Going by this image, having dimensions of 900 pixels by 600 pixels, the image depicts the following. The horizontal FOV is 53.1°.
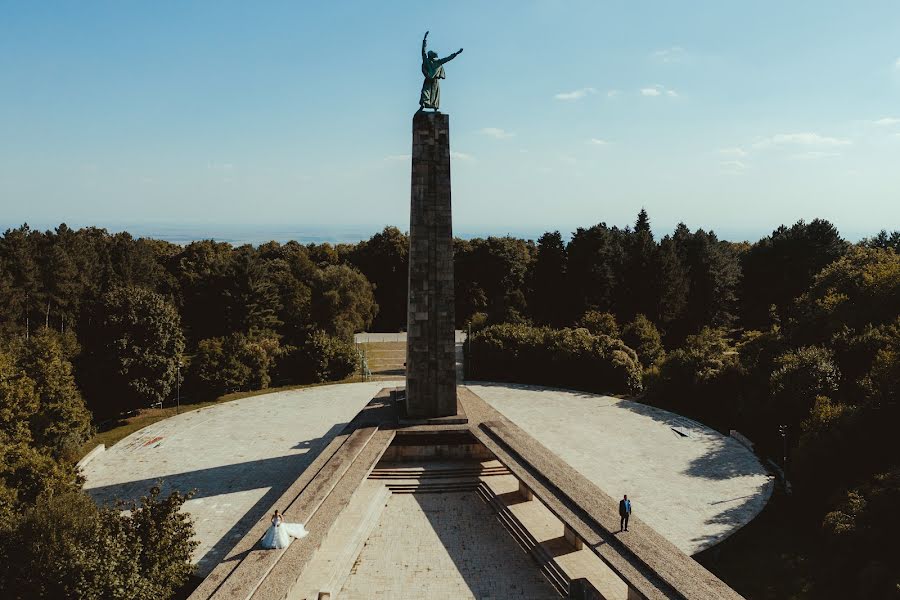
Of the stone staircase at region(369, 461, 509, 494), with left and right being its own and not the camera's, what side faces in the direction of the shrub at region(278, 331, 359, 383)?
back

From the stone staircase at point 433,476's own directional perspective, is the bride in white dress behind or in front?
in front

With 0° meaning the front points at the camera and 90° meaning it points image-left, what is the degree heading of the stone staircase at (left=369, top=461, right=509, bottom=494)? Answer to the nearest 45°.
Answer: approximately 0°

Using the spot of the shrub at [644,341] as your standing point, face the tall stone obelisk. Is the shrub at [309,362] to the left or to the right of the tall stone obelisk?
right

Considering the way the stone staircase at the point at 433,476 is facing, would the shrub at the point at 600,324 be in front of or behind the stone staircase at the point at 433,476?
behind

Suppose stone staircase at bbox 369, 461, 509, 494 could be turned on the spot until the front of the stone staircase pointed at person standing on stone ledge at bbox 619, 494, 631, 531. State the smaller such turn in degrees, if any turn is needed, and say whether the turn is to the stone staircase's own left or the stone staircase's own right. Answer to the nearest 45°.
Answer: approximately 45° to the stone staircase's own left

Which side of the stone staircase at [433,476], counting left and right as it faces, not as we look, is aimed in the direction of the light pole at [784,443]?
left

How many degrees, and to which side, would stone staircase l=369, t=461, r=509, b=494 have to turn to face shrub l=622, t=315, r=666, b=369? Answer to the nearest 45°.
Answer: approximately 135° to its left
